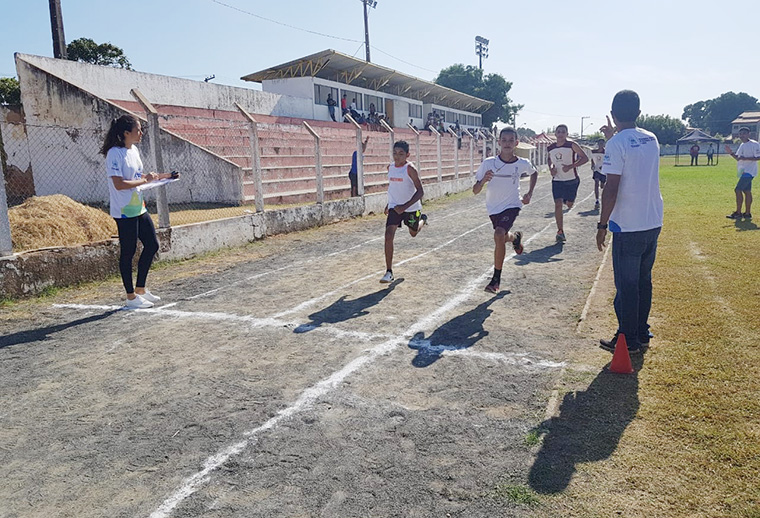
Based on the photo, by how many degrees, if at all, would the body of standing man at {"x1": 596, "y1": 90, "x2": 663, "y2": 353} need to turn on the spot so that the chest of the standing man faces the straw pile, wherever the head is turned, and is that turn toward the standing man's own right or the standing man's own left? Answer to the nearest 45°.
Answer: approximately 45° to the standing man's own left

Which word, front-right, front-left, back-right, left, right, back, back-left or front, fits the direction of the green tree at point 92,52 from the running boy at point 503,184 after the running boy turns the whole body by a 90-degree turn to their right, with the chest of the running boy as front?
front-right

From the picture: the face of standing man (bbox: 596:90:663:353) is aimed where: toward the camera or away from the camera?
away from the camera

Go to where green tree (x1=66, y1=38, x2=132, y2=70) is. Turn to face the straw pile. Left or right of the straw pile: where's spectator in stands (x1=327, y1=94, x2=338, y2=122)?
left

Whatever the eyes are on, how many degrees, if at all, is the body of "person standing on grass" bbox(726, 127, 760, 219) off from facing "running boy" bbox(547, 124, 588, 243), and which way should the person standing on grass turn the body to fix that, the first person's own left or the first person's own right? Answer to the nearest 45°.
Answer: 0° — they already face them

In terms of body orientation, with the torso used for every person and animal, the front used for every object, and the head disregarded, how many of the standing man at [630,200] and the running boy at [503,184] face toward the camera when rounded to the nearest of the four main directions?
1

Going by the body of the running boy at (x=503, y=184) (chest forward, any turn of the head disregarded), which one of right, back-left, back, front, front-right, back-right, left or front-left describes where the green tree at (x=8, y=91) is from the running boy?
back-right

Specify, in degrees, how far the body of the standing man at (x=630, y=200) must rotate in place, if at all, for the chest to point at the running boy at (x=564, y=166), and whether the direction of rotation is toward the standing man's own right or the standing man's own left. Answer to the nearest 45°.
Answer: approximately 45° to the standing man's own right

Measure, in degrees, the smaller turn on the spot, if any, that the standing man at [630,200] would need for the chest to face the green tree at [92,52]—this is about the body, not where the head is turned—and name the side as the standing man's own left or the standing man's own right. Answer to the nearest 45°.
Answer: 0° — they already face it

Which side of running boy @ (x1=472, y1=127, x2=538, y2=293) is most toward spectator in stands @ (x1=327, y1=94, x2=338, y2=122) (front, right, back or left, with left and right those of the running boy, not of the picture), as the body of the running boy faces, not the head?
back

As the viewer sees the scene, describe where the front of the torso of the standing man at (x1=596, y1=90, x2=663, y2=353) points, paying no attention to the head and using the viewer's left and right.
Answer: facing away from the viewer and to the left of the viewer

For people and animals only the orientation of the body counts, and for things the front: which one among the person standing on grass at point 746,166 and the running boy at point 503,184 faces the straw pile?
the person standing on grass
